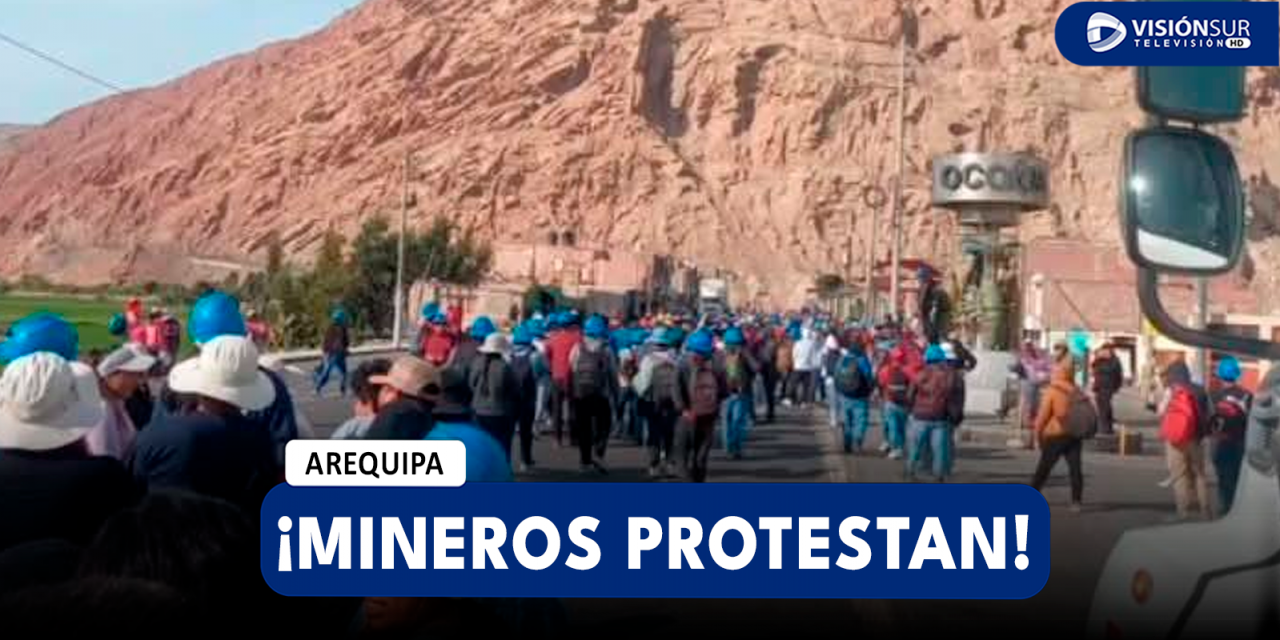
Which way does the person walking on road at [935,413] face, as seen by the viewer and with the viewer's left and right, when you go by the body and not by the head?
facing away from the viewer

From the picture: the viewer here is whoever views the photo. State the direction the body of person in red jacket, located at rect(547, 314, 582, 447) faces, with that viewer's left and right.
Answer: facing away from the viewer

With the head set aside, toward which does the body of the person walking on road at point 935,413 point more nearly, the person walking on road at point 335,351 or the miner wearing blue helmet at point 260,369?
the person walking on road

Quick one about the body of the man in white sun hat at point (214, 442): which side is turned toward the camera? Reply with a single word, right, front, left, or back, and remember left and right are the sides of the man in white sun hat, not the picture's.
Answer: back

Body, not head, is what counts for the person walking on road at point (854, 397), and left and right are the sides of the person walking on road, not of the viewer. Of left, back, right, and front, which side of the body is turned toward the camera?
back

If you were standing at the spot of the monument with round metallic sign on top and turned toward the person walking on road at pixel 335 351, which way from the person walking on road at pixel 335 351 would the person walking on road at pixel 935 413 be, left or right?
left

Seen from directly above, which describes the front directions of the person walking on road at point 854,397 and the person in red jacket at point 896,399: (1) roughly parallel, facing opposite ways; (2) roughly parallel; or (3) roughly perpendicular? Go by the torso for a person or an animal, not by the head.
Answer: roughly parallel

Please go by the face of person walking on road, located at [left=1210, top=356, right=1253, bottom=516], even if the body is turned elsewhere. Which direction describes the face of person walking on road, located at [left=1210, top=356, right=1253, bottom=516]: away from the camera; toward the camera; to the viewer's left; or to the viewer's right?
away from the camera

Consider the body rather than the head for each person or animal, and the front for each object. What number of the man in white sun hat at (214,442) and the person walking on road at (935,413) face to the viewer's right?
0

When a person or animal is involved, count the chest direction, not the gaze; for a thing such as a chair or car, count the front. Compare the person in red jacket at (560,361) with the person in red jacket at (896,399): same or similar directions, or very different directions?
same or similar directions

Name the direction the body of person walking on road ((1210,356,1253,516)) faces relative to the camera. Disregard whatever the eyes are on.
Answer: away from the camera

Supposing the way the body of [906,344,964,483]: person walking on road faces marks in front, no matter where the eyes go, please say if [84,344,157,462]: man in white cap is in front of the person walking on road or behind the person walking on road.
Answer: behind

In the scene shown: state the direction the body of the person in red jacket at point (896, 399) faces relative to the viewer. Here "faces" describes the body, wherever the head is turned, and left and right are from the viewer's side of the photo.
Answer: facing away from the viewer

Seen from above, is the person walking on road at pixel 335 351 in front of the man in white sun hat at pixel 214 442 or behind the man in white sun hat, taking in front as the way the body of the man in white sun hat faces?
in front

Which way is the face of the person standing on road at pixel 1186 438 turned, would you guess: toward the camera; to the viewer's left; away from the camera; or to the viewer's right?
away from the camera

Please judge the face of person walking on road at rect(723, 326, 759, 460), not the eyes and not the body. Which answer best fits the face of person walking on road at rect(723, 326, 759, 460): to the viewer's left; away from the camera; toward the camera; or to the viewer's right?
away from the camera
